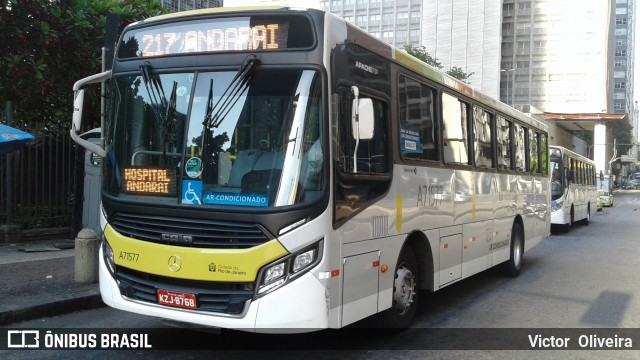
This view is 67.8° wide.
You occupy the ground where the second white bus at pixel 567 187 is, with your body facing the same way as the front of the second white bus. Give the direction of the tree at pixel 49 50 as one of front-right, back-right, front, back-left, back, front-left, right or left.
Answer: front

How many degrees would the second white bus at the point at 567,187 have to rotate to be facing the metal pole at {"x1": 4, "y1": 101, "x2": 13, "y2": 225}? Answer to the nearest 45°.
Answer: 0° — it already faces it

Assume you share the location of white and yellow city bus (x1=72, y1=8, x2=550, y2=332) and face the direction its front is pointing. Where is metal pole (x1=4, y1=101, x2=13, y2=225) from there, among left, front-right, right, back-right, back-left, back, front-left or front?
right

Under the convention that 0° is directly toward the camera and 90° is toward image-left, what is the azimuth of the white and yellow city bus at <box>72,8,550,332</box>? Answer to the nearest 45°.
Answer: approximately 45°

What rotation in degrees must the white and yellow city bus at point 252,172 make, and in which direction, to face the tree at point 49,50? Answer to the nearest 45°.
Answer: approximately 90° to its right

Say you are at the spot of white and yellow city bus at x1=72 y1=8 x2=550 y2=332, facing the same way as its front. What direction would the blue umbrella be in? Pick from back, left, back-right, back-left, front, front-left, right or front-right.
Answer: right

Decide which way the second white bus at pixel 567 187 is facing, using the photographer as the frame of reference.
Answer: facing the viewer and to the left of the viewer
